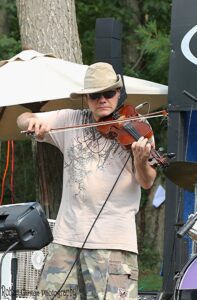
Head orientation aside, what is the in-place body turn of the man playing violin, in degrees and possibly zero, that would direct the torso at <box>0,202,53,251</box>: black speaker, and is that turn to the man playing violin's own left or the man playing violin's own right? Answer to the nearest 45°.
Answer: approximately 45° to the man playing violin's own right

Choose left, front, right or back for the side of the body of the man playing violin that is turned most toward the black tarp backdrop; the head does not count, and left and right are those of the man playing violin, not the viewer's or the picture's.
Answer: back

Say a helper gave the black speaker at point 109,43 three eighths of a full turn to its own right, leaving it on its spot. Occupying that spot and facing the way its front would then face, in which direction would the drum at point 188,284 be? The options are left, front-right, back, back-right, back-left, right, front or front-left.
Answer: back

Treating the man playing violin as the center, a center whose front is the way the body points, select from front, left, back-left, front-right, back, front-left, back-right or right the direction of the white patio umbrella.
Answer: back

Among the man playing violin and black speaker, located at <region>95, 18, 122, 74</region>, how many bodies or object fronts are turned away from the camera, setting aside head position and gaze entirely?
0

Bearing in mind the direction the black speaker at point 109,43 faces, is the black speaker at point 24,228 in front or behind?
in front

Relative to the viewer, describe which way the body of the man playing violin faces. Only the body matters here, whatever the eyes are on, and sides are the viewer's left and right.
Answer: facing the viewer

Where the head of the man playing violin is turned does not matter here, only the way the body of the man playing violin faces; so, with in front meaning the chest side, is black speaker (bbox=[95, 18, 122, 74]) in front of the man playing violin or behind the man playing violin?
behind

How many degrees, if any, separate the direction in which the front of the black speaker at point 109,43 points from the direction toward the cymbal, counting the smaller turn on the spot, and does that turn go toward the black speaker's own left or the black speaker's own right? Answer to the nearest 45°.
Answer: approximately 45° to the black speaker's own left

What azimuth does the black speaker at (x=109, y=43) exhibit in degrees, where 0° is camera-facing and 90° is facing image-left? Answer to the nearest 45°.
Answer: approximately 45°
